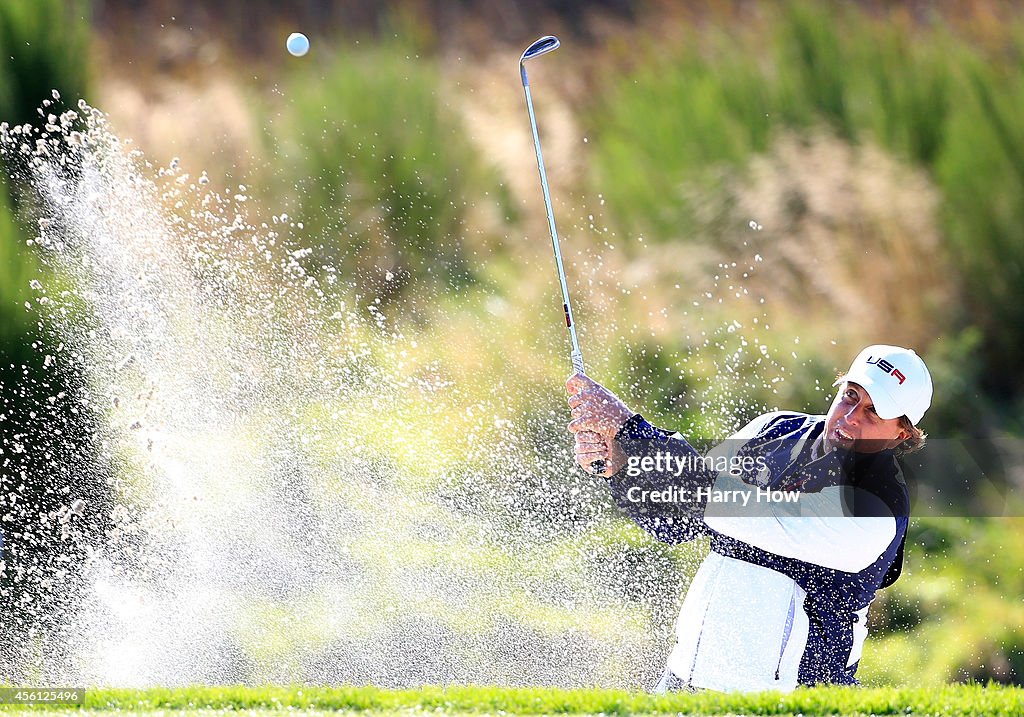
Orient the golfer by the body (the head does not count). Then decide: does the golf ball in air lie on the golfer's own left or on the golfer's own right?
on the golfer's own right

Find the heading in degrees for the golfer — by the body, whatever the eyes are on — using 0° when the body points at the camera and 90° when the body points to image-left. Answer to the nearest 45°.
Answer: approximately 45°
